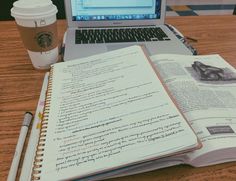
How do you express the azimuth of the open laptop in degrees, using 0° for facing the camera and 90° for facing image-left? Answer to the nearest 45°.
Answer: approximately 0°
